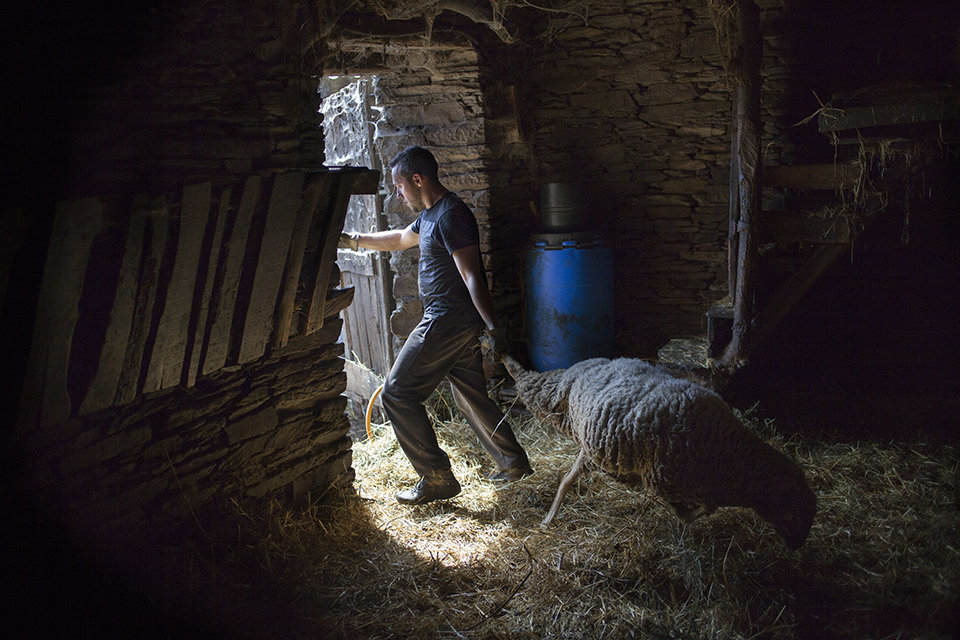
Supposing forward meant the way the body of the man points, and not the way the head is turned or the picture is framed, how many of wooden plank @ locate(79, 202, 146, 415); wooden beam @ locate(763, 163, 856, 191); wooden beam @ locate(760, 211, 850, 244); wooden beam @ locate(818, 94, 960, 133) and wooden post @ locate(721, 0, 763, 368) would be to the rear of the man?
4

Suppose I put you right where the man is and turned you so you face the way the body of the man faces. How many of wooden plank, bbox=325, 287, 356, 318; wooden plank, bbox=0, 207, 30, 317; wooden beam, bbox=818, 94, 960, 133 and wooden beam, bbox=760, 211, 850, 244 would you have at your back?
2

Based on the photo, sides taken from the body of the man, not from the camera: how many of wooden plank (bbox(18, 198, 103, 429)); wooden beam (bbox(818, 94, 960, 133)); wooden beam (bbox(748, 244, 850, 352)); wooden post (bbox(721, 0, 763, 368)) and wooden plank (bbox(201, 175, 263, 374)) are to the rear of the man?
3

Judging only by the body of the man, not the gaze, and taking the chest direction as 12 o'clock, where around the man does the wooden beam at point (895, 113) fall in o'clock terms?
The wooden beam is roughly at 6 o'clock from the man.

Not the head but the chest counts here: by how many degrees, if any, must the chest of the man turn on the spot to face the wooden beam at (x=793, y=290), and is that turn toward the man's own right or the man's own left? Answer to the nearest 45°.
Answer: approximately 180°

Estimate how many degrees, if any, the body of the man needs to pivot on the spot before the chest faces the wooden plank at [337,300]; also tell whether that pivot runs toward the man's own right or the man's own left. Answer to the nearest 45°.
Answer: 0° — they already face it

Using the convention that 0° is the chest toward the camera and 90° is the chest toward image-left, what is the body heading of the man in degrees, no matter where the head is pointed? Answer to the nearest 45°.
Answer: approximately 90°

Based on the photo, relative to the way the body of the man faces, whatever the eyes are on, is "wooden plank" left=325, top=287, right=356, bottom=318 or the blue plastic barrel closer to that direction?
the wooden plank

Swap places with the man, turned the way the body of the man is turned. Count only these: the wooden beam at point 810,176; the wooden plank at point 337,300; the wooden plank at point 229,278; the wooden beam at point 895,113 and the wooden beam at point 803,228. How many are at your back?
3

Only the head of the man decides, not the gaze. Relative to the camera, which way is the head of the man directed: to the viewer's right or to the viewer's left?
to the viewer's left

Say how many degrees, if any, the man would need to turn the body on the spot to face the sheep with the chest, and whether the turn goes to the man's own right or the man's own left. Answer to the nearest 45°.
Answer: approximately 135° to the man's own left

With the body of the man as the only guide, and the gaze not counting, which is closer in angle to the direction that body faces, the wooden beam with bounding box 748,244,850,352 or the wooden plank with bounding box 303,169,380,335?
the wooden plank

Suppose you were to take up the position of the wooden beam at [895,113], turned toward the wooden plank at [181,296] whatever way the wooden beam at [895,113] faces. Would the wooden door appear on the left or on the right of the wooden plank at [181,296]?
right

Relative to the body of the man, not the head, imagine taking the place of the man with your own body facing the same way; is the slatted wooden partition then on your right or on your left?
on your left

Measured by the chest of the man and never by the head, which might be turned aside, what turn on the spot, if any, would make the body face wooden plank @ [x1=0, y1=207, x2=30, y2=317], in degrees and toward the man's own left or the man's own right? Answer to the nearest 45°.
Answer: approximately 45° to the man's own left
